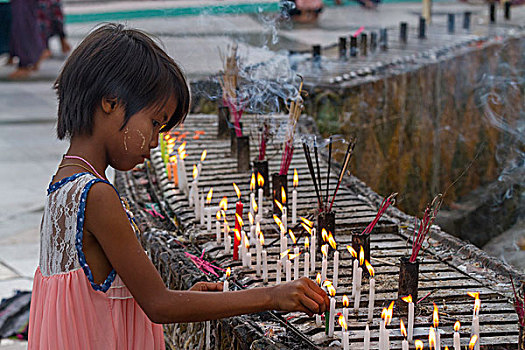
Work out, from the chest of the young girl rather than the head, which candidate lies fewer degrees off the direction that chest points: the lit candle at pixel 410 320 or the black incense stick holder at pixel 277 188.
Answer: the lit candle

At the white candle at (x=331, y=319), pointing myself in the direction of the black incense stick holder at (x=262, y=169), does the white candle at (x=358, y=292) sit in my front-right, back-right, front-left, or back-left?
front-right

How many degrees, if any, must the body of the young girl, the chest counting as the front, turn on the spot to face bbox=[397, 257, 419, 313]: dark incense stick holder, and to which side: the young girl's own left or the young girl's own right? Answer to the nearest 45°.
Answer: approximately 45° to the young girl's own left

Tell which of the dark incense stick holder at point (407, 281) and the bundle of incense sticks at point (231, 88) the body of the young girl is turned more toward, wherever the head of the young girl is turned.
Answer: the dark incense stick holder

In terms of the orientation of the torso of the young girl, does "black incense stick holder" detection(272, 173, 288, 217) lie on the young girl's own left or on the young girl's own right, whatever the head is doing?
on the young girl's own left

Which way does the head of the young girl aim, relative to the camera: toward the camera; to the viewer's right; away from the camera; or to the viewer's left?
to the viewer's right

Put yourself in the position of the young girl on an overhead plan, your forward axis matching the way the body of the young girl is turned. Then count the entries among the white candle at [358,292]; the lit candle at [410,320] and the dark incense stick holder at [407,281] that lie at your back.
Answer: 0

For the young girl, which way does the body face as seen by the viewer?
to the viewer's right

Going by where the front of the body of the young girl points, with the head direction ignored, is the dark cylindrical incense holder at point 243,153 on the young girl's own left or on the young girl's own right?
on the young girl's own left

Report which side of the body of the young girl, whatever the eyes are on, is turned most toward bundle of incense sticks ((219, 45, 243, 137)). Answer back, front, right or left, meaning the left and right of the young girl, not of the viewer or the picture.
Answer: left

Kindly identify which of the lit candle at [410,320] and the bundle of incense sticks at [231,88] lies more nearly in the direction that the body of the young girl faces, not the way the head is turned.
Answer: the lit candle

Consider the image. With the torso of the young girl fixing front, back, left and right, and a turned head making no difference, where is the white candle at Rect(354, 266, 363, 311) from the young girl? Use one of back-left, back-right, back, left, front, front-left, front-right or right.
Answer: front-left

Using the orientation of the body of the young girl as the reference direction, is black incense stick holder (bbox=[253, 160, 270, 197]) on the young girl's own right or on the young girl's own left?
on the young girl's own left

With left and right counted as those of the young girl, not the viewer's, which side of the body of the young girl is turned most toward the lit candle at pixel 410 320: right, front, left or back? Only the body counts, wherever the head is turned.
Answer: front
